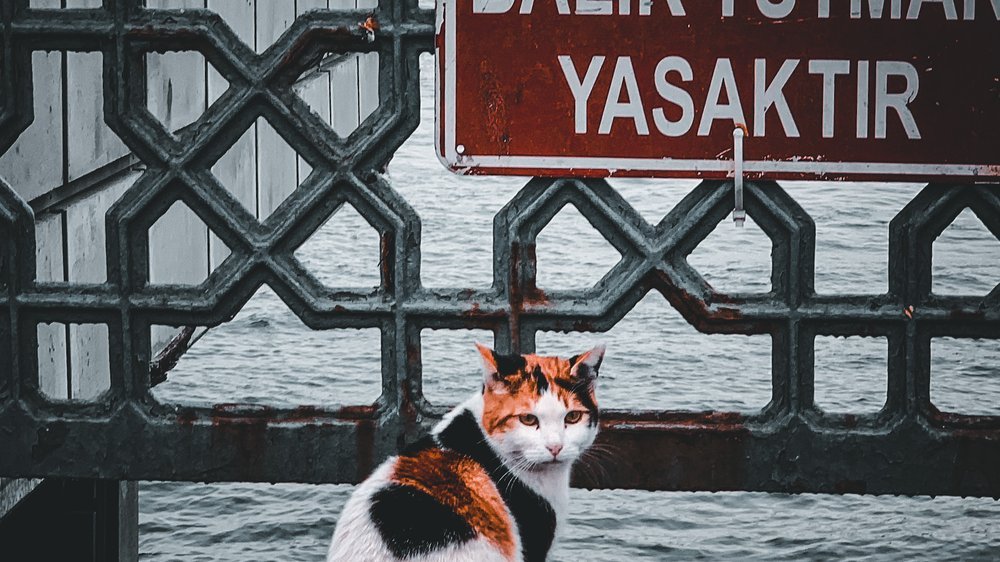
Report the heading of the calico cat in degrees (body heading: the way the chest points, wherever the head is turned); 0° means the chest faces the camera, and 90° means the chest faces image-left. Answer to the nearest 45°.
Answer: approximately 270°

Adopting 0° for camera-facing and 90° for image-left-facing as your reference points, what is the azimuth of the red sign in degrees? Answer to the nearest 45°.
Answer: approximately 0°

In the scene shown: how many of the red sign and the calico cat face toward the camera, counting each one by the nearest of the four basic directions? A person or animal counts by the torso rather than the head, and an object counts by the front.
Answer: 1
